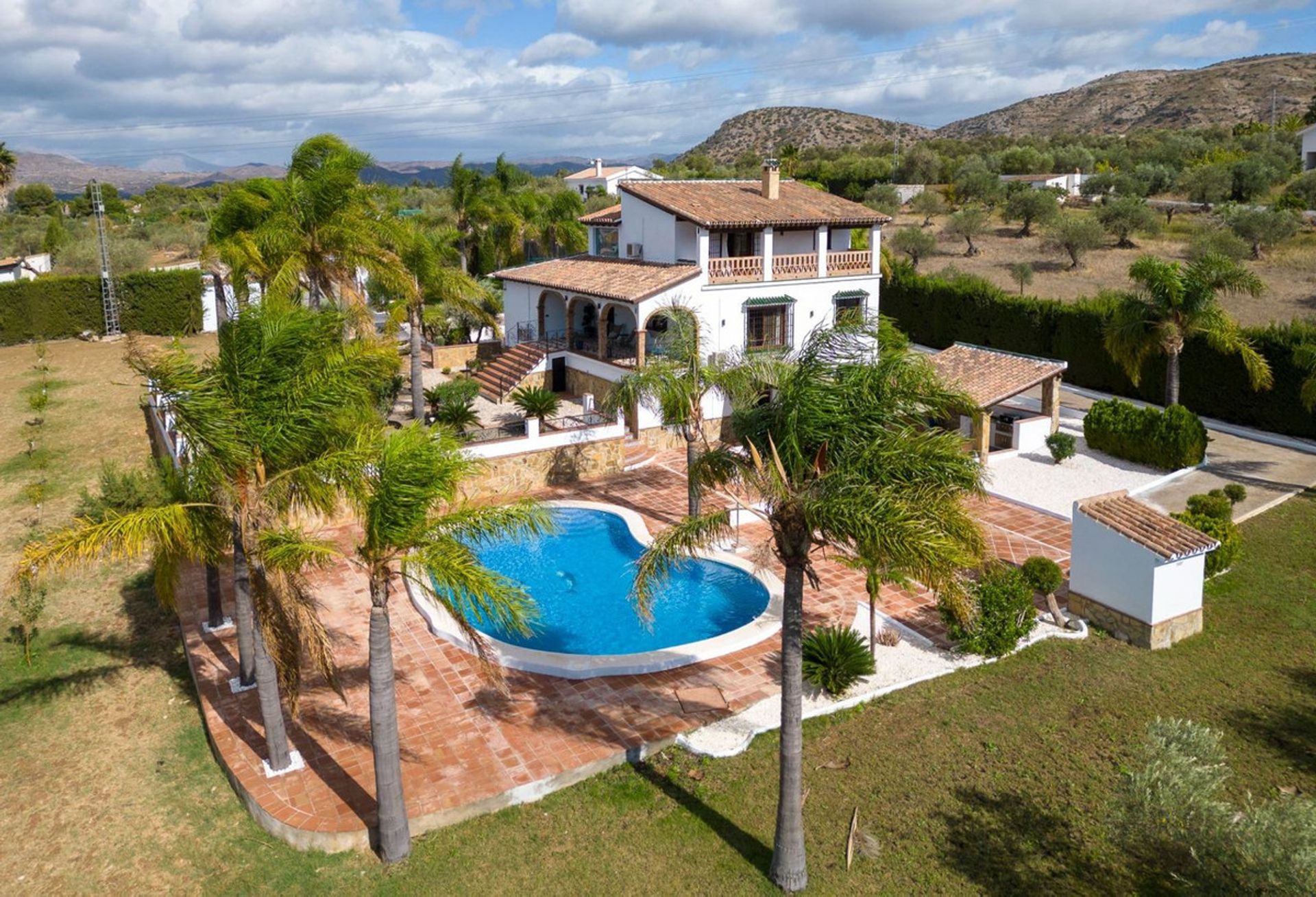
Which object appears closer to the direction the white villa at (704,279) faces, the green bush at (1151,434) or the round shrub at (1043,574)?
the round shrub

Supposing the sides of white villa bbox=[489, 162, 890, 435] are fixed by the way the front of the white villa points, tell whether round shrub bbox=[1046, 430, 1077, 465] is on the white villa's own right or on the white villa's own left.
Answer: on the white villa's own left

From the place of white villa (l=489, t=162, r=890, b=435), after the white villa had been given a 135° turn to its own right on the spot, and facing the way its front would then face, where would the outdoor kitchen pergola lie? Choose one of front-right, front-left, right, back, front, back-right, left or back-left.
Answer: back-right

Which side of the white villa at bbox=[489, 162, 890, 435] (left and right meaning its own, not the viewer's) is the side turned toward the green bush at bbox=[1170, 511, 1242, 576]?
left

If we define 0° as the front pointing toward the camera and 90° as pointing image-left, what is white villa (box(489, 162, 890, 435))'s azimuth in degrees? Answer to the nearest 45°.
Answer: approximately 45°

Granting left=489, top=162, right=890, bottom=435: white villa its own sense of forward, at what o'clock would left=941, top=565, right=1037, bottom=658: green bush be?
The green bush is roughly at 10 o'clock from the white villa.

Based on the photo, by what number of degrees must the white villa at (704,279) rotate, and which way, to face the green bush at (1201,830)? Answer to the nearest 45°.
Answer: approximately 45° to its left

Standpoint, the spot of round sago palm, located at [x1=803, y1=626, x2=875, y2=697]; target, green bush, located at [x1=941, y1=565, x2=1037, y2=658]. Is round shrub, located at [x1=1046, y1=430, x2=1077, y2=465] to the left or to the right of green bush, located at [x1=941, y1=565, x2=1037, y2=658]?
left

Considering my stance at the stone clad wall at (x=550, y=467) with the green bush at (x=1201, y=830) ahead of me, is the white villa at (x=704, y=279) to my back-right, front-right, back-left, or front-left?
back-left

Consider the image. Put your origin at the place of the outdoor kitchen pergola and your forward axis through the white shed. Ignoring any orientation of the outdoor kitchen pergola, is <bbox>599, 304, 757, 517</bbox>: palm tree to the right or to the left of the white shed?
right

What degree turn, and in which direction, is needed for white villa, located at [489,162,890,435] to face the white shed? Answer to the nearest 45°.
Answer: approximately 45° to its left
